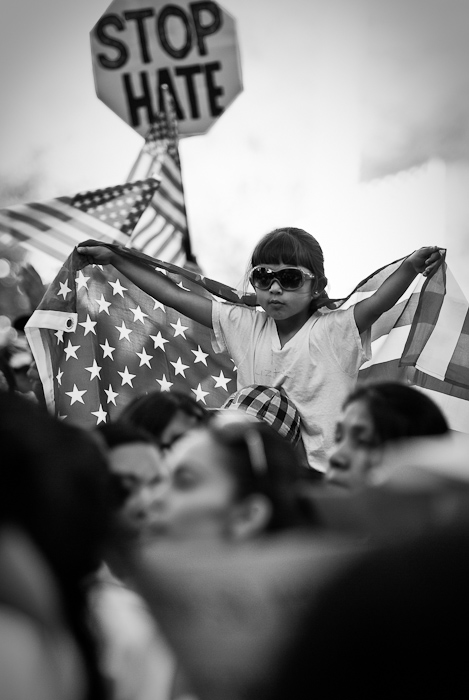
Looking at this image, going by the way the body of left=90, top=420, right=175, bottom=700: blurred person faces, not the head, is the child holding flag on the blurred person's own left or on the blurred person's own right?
on the blurred person's own left

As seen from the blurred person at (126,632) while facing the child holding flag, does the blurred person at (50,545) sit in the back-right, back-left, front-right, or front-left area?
back-left
